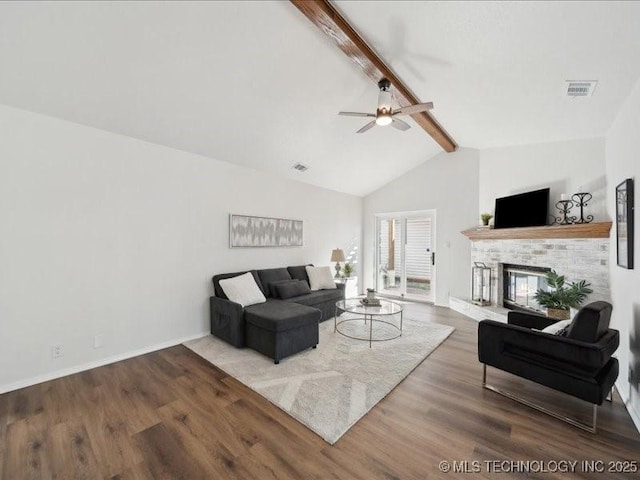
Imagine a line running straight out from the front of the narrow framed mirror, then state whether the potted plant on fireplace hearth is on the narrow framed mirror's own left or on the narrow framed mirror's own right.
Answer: on the narrow framed mirror's own right

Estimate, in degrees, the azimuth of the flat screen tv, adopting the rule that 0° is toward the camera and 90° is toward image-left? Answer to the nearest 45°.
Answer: approximately 45°

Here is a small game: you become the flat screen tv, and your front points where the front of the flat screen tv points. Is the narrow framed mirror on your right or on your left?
on your left

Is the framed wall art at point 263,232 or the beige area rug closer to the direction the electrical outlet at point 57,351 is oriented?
the beige area rug

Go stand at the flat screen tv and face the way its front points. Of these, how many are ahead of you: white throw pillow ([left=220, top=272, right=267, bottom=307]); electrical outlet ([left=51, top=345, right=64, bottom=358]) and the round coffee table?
3

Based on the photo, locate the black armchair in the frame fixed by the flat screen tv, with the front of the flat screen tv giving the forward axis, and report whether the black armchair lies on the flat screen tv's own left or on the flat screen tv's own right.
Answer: on the flat screen tv's own left

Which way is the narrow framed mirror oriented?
to the viewer's left

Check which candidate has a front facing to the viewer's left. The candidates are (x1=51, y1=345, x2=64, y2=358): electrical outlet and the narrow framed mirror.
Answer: the narrow framed mirror

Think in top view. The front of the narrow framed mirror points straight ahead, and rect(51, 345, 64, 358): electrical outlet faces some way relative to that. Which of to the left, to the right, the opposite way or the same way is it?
the opposite way
